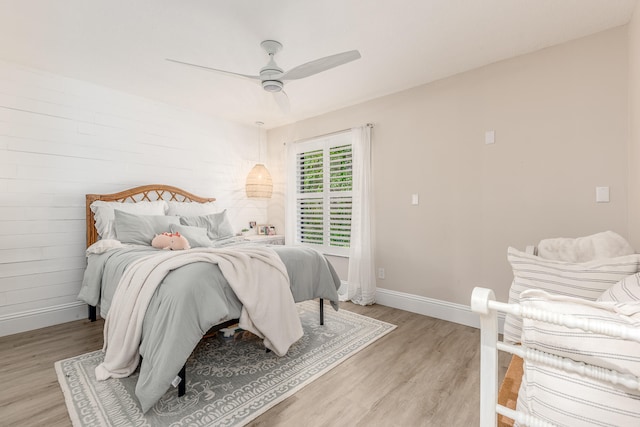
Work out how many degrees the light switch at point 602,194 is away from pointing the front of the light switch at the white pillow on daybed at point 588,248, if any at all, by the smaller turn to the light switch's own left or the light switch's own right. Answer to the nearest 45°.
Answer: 0° — it already faces it

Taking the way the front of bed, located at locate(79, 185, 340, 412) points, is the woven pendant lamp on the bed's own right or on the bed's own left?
on the bed's own left

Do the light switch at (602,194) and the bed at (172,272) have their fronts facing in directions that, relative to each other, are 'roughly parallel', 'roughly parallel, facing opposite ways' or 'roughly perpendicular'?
roughly perpendicular

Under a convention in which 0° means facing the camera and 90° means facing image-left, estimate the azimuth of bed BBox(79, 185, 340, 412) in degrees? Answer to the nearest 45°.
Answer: approximately 315°

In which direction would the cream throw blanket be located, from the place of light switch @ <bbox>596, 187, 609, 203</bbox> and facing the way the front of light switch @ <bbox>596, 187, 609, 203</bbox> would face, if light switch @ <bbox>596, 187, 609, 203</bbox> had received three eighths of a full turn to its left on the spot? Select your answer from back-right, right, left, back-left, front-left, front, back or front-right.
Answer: back

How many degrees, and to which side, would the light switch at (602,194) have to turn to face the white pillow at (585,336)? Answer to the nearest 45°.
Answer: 0° — it already faces it

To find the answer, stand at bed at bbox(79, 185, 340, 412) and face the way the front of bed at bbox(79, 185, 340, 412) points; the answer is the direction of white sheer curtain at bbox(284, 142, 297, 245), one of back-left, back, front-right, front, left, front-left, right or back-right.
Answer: left

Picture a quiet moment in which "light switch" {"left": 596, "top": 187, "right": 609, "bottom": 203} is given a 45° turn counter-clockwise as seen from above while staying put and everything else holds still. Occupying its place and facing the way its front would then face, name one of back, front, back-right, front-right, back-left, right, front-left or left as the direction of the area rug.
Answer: right

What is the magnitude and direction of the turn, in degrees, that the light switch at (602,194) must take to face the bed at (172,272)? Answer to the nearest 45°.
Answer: approximately 45° to its right

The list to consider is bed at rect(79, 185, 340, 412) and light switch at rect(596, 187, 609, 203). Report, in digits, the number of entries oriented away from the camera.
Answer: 0

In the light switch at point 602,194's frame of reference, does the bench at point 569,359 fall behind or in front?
in front

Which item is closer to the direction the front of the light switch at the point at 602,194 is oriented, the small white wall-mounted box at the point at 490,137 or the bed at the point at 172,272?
the bed

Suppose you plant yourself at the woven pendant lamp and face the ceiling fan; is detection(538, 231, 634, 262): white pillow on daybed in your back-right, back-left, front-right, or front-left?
front-left

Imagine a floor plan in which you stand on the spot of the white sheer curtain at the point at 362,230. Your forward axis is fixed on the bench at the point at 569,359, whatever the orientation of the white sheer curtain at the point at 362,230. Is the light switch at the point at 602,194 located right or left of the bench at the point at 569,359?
left

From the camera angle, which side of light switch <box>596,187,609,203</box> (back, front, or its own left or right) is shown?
front
